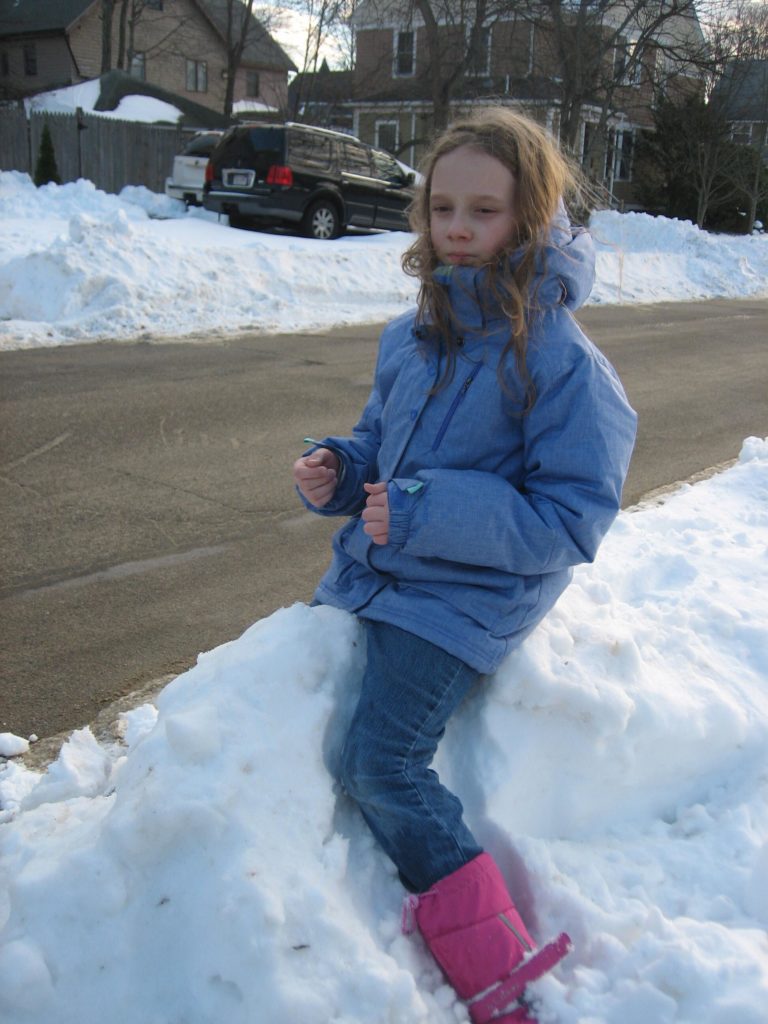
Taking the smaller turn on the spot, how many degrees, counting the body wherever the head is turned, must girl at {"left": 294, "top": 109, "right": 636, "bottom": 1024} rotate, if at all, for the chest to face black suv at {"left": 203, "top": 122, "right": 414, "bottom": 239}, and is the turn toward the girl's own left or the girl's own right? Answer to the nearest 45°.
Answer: approximately 135° to the girl's own right

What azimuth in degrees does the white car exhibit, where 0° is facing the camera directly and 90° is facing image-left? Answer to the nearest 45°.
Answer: approximately 225°

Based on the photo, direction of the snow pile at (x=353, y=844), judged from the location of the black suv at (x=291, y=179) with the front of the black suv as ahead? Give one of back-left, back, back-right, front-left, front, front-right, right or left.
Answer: back-right

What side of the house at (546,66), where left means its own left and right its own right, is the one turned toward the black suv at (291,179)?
front

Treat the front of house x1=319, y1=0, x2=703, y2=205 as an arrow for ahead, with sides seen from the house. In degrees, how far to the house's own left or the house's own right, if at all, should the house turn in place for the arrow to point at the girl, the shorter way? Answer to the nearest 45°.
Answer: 0° — it already faces them

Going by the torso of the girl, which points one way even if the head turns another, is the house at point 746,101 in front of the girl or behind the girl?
behind

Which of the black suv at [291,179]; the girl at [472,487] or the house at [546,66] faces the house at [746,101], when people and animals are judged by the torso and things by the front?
the black suv

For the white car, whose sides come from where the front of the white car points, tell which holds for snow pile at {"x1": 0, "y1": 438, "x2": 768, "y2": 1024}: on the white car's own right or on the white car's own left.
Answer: on the white car's own right

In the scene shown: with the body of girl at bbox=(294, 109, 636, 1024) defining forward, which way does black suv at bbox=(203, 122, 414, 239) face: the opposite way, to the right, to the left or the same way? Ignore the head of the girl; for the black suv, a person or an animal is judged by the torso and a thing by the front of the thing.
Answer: the opposite way

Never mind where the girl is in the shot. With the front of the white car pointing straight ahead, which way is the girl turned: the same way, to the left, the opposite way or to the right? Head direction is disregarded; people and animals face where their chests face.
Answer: the opposite way

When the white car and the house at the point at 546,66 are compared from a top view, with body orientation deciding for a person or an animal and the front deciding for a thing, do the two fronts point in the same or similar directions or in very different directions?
very different directions
